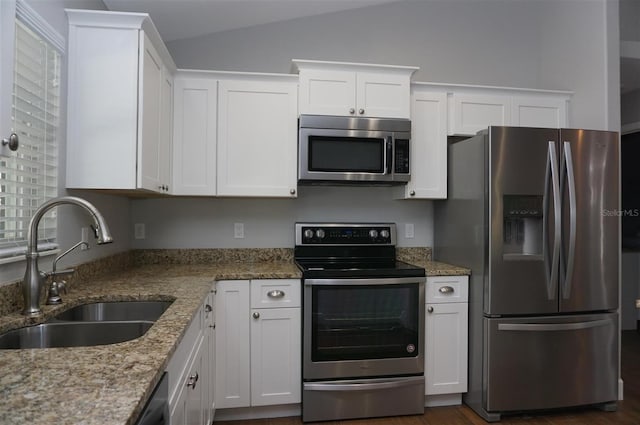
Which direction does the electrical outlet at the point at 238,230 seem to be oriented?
toward the camera

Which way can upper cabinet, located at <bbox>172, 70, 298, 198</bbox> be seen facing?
toward the camera

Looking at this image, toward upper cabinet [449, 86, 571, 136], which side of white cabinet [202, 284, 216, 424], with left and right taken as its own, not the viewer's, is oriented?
front

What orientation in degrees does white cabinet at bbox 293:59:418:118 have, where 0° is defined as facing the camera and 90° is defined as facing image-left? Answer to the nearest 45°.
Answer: approximately 0°

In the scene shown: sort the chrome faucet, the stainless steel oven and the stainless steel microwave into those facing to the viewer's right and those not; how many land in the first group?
1

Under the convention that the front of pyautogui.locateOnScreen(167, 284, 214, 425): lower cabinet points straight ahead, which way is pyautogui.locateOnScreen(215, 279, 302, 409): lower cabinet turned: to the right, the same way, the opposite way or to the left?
to the right

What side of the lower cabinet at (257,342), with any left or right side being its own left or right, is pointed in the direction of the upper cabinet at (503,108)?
left

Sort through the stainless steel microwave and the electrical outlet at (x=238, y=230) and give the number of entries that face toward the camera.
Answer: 2
